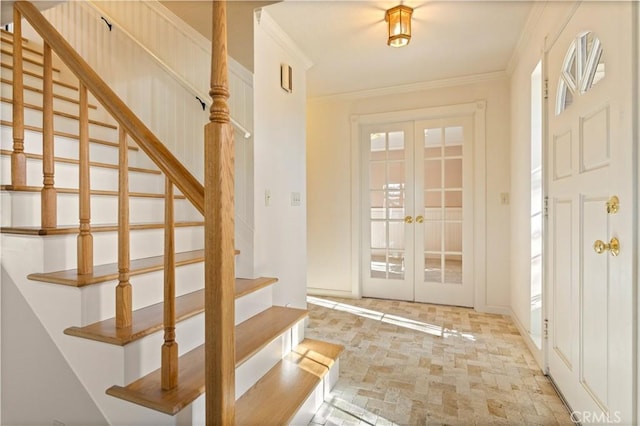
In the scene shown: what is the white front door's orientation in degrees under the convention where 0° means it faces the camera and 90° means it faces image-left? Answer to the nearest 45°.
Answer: approximately 45°

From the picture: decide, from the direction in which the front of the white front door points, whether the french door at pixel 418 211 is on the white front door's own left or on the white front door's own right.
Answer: on the white front door's own right

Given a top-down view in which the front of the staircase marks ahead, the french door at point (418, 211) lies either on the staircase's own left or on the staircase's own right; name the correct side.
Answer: on the staircase's own left

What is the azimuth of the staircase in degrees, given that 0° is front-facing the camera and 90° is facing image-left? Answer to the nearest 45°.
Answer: approximately 315°
